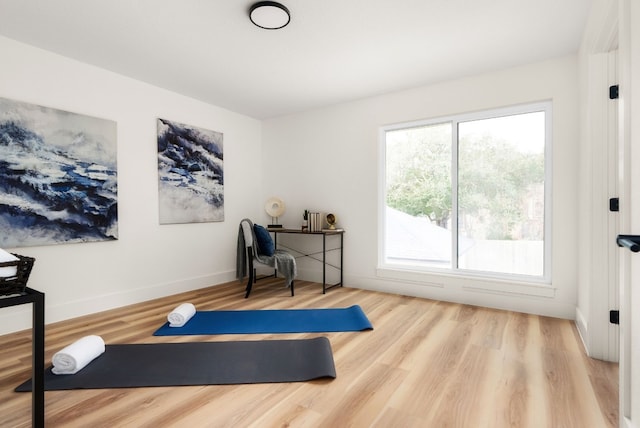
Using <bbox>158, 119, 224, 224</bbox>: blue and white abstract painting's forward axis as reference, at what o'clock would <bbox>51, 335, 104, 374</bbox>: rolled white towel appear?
The rolled white towel is roughly at 2 o'clock from the blue and white abstract painting.

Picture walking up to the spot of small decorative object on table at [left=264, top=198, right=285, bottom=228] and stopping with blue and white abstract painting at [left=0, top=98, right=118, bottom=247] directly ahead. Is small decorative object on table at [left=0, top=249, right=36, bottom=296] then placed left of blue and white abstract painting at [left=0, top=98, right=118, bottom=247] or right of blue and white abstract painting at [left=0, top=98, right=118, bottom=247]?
left

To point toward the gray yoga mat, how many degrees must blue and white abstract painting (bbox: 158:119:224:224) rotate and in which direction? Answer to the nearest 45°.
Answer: approximately 45° to its right

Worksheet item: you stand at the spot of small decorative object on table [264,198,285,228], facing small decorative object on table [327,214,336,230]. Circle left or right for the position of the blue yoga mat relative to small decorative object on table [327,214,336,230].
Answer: right

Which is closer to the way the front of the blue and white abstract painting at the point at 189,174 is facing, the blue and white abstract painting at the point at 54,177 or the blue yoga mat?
the blue yoga mat

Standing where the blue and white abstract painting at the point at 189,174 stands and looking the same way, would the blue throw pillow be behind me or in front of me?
in front

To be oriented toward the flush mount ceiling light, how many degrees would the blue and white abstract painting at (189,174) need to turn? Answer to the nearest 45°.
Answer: approximately 45° to its right

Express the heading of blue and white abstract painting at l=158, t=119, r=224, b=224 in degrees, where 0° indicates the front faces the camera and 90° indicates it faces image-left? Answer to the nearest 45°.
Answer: approximately 315°

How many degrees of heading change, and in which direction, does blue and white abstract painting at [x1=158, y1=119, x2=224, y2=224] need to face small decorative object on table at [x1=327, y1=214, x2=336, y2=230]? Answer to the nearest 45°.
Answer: approximately 45° to its left

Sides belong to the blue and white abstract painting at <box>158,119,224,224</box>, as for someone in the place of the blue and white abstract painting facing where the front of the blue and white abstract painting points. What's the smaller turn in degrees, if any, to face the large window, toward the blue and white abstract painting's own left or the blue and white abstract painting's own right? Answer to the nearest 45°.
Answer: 0° — it already faces it

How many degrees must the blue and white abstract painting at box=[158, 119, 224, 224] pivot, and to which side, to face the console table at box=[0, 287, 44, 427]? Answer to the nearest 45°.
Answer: approximately 45° to its right

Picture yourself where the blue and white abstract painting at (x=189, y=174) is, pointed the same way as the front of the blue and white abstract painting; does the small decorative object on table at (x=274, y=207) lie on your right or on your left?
on your left

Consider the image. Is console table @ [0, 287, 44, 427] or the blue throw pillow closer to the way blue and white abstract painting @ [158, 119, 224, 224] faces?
the blue throw pillow
